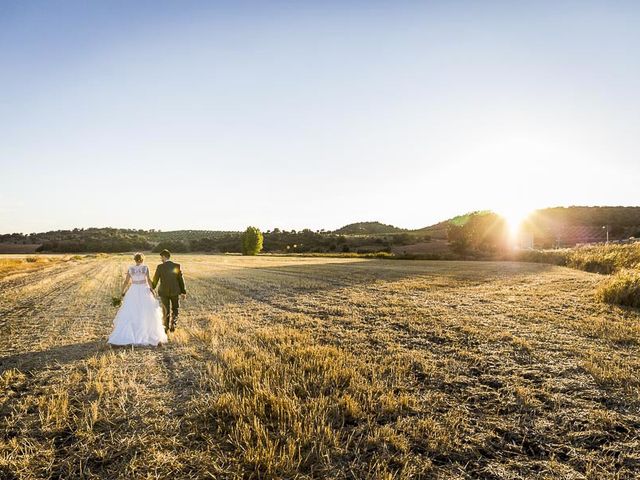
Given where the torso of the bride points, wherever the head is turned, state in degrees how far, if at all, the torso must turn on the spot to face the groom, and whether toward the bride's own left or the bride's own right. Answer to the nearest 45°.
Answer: approximately 45° to the bride's own right

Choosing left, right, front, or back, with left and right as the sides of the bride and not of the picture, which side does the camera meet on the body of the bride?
back

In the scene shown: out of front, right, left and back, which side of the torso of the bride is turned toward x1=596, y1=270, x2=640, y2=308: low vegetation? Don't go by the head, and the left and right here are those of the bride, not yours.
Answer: right
